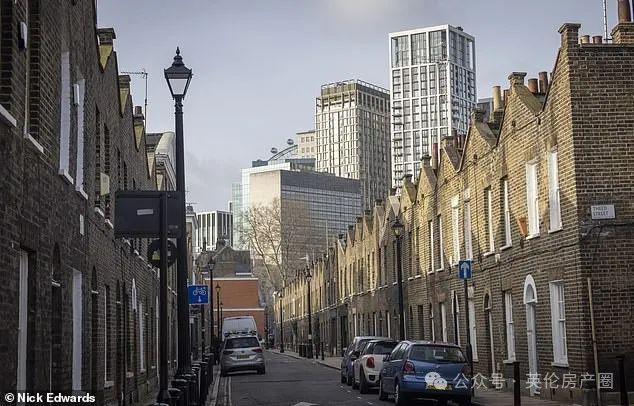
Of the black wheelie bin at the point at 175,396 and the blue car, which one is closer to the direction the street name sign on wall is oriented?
the black wheelie bin

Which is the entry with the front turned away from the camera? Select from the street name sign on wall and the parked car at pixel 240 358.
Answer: the parked car

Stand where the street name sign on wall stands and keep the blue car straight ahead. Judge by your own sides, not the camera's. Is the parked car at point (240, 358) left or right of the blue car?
right

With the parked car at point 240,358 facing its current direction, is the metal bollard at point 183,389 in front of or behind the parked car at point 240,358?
behind

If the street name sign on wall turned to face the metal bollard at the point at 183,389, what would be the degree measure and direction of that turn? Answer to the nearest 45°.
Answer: approximately 45° to its right

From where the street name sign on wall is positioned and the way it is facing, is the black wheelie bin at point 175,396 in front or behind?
in front

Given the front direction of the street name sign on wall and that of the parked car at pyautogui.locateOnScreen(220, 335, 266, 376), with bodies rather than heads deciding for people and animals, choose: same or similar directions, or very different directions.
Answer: very different directions

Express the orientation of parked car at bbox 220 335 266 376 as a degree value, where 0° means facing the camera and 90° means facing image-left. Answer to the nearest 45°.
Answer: approximately 180°

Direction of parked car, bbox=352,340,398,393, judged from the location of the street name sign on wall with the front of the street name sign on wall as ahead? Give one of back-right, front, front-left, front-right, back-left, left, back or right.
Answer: back-right
